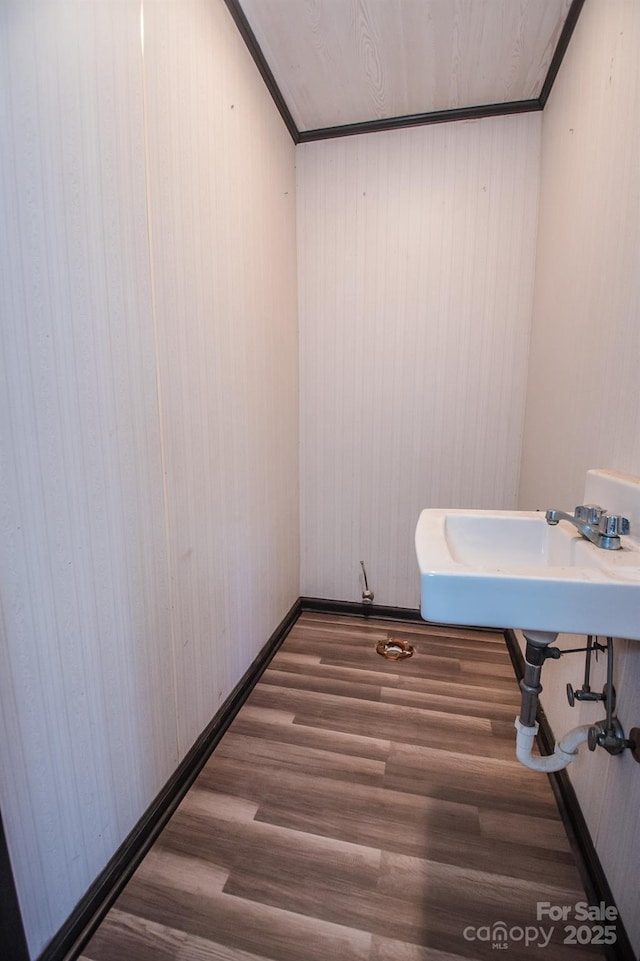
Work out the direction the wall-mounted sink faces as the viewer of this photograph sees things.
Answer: facing to the left of the viewer
